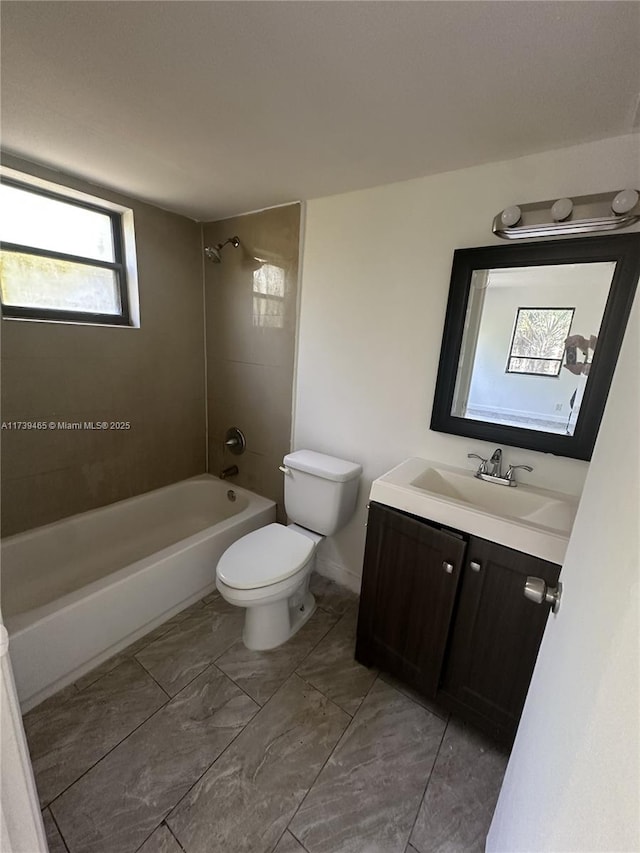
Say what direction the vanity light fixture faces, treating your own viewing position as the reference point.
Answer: facing the viewer and to the left of the viewer

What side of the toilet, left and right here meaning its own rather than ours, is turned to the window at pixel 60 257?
right

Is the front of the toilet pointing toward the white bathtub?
no

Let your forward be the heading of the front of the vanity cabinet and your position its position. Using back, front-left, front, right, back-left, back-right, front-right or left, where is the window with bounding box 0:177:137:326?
front-right

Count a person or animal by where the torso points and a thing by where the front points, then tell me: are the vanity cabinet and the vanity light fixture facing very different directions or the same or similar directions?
same or similar directions

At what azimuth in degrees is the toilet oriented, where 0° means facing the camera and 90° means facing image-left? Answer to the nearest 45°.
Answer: approximately 45°

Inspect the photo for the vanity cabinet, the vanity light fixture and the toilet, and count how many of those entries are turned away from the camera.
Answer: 0

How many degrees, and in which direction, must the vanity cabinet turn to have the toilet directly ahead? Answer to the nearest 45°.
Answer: approximately 45° to its right
